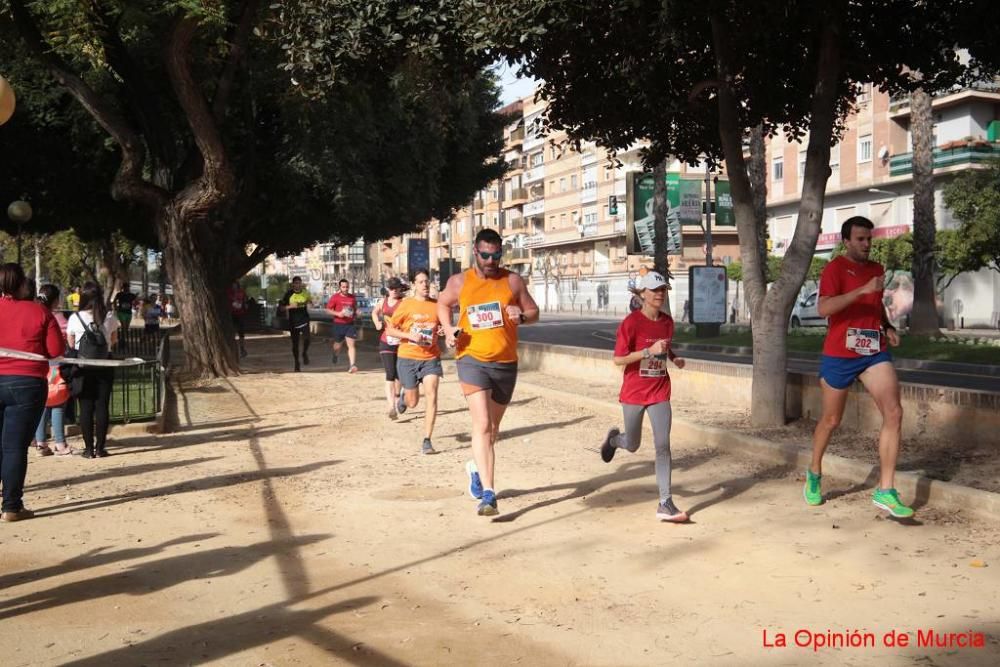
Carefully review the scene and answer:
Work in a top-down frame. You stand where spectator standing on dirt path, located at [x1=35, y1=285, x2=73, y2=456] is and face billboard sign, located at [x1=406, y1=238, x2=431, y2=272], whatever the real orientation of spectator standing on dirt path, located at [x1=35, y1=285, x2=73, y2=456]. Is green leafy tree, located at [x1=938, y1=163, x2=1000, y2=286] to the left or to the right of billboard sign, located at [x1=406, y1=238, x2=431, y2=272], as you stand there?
right

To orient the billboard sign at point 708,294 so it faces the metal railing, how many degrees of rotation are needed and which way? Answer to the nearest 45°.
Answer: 0° — it already faces it

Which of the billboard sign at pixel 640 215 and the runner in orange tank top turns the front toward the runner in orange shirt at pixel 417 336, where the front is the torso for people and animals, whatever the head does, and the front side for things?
the billboard sign

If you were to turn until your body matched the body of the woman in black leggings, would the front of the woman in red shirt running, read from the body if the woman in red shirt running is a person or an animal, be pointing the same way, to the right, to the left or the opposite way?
the opposite way

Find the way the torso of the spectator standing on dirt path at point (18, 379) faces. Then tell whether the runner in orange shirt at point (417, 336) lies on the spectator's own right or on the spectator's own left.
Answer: on the spectator's own right

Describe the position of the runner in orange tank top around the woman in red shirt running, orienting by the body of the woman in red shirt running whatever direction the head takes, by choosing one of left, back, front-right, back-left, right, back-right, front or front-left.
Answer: back-right

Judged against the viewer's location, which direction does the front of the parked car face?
facing to the left of the viewer

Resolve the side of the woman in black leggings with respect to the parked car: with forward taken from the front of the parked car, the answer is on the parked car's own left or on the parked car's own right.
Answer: on the parked car's own left

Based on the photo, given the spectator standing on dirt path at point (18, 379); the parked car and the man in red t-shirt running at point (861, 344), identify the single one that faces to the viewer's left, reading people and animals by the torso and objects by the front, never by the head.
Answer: the parked car

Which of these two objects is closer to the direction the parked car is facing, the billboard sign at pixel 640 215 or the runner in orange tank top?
the billboard sign

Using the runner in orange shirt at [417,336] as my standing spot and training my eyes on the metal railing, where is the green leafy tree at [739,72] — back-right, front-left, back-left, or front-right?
back-right

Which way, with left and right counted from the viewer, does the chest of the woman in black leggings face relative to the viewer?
facing away from the viewer
